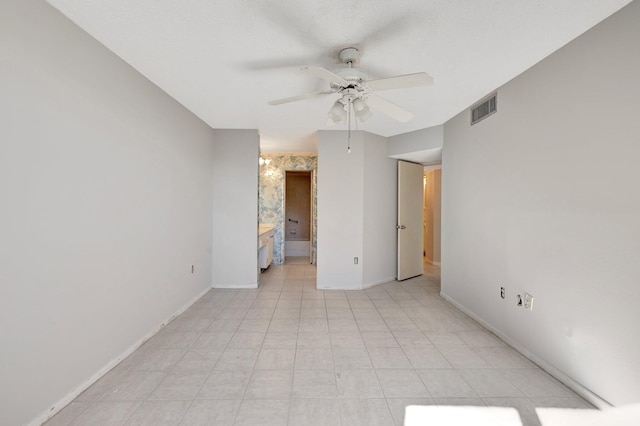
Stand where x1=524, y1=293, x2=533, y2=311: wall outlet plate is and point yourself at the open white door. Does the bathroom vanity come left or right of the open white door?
left

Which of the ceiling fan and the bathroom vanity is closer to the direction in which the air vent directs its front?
the ceiling fan

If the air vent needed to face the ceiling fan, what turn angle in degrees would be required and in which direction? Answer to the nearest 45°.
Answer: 0° — it already faces it

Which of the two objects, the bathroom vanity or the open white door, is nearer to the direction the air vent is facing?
the bathroom vanity

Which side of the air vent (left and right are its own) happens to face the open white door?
right

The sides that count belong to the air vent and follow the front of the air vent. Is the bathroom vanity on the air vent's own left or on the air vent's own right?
on the air vent's own right

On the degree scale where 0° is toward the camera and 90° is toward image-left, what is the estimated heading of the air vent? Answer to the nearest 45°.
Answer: approximately 45°
